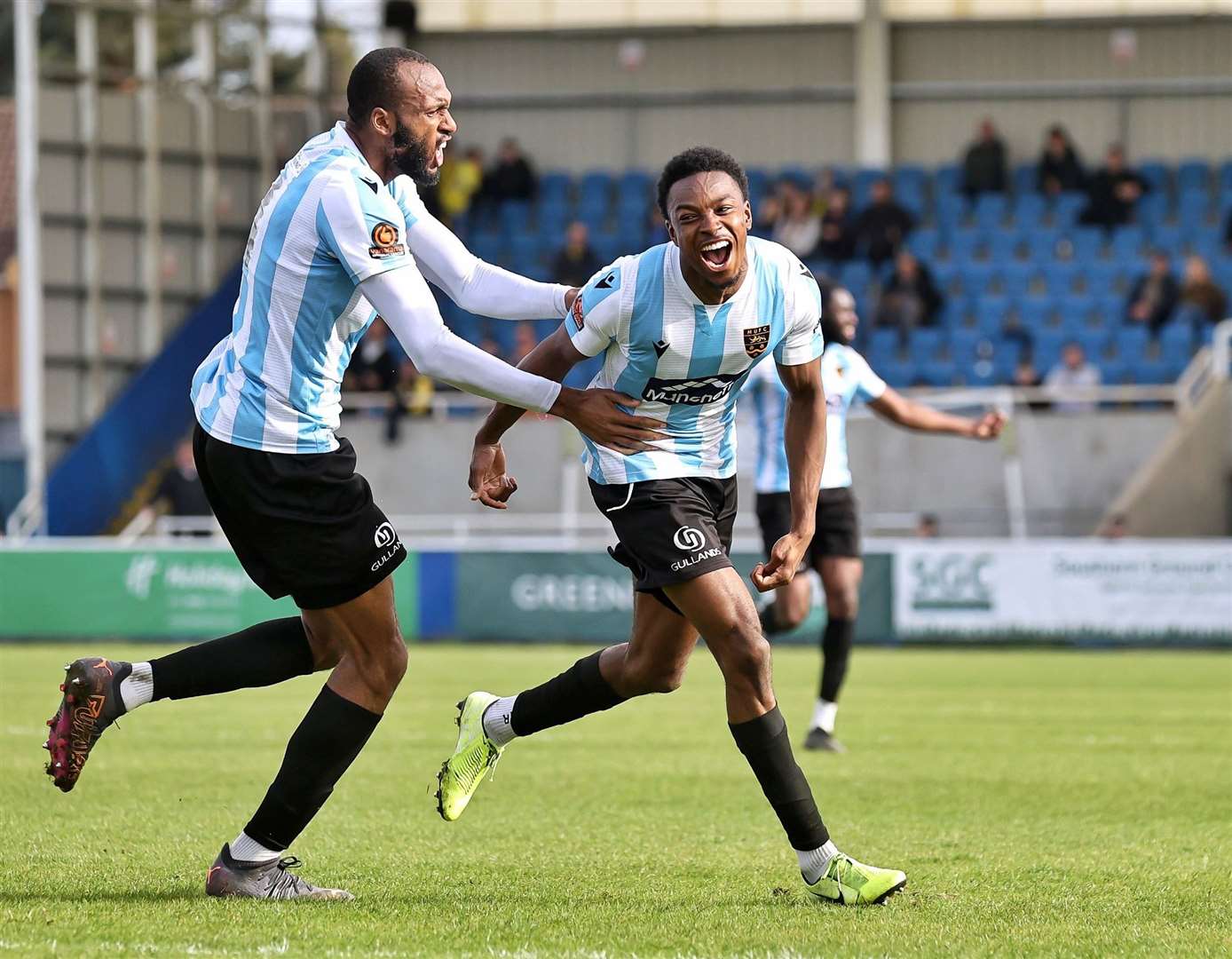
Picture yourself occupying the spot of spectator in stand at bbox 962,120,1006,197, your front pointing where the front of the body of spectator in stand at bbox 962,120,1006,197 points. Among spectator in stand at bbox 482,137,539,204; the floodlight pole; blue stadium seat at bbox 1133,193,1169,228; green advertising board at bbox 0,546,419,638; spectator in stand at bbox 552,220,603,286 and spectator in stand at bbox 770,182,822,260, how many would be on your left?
1

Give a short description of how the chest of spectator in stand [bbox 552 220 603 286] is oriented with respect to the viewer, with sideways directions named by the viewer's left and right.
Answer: facing the viewer

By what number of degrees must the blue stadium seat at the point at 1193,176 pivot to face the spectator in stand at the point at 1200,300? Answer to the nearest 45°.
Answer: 0° — it already faces them

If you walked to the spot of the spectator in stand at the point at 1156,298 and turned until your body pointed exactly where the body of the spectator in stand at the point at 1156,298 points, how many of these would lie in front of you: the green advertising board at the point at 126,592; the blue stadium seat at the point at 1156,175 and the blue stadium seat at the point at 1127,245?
1

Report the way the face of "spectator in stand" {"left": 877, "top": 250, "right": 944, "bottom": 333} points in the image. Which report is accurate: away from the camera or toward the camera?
toward the camera

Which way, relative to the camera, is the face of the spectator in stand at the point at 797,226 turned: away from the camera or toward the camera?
toward the camera

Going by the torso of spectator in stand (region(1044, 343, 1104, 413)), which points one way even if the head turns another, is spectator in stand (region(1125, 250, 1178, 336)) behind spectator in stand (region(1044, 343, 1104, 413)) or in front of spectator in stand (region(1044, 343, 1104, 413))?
behind

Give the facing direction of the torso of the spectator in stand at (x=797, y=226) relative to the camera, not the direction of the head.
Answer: toward the camera

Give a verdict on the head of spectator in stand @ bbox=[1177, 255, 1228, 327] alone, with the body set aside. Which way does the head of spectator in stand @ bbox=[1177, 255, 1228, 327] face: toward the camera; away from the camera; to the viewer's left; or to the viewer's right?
toward the camera

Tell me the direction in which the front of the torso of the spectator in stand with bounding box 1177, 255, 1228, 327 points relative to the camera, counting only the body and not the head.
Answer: toward the camera

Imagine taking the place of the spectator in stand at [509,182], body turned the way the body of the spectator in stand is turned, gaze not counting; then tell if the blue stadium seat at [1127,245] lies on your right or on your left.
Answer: on your left

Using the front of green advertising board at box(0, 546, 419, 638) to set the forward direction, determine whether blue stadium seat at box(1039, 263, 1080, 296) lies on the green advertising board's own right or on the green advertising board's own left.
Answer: on the green advertising board's own left

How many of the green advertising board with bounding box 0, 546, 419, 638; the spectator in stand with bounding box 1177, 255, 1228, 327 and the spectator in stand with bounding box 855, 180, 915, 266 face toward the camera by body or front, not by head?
3

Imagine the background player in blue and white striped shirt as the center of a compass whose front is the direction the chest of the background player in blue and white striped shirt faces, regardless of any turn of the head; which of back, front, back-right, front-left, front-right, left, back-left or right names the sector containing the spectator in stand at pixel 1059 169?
back-left

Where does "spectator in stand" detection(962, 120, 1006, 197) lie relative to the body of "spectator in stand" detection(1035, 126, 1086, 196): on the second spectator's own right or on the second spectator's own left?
on the second spectator's own right
